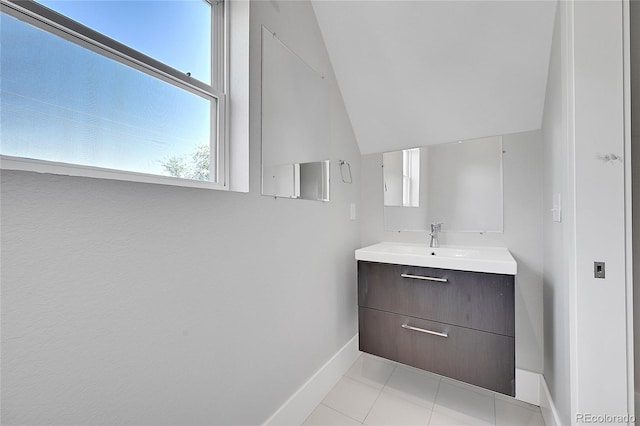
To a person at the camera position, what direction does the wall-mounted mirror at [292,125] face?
facing the viewer and to the right of the viewer

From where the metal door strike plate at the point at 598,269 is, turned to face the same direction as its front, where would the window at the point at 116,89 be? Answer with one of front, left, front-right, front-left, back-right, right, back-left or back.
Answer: front-right

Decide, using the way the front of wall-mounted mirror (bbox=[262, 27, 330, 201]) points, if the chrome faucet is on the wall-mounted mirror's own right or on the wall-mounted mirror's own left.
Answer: on the wall-mounted mirror's own left

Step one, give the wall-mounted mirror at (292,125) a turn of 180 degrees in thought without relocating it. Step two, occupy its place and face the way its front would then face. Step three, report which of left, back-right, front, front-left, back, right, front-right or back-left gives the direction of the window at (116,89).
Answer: left

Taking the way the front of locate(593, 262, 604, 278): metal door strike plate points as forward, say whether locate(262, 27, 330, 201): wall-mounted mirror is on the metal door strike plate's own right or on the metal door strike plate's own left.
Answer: on the metal door strike plate's own right

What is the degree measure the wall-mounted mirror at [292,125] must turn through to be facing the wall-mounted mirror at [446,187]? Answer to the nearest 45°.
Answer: approximately 45° to its left

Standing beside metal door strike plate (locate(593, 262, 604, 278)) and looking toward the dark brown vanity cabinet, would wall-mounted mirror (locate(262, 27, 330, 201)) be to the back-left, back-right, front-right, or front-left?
front-left
